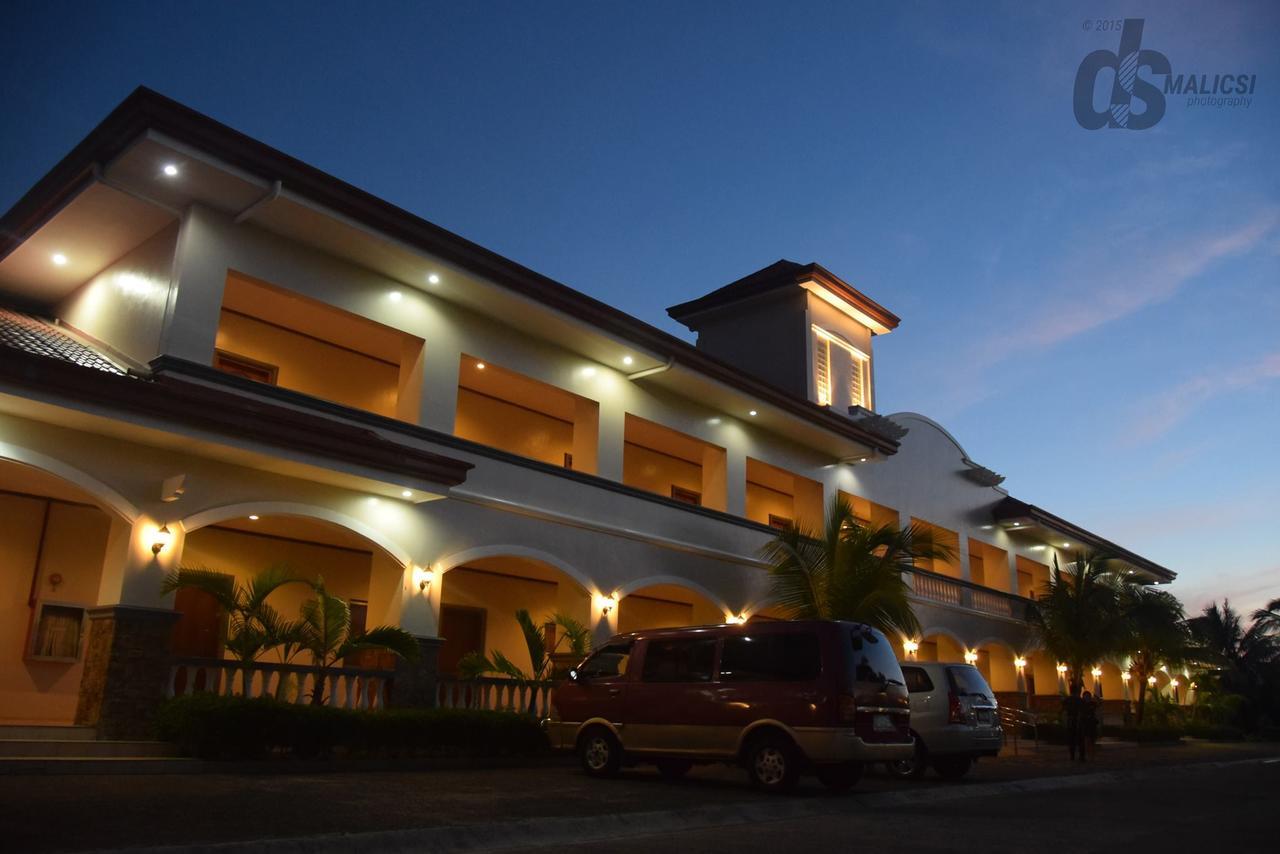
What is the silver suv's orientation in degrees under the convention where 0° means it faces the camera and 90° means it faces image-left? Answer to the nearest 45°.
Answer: approximately 135°

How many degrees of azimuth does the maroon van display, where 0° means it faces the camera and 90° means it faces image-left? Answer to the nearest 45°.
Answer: approximately 135°

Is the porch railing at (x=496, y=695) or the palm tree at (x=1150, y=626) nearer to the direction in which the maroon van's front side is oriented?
the porch railing

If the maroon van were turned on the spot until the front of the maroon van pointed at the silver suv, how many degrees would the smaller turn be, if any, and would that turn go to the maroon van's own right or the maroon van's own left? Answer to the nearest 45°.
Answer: approximately 90° to the maroon van's own right

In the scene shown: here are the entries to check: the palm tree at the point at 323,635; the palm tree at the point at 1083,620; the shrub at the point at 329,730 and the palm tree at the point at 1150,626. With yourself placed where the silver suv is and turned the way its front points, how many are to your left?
2

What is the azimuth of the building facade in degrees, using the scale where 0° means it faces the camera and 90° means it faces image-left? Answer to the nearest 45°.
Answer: approximately 315°

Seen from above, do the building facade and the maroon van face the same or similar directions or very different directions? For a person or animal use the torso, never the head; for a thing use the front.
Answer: very different directions

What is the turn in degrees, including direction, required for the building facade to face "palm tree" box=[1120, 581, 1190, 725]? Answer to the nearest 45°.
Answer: approximately 90° to its left

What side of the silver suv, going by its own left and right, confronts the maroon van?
left

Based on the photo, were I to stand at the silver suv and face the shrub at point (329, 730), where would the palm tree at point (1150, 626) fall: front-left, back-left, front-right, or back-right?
back-right

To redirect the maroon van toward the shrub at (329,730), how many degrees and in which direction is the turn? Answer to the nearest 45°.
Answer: approximately 45° to its left
